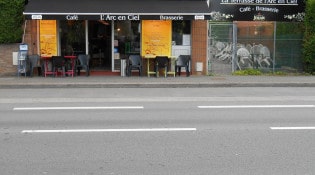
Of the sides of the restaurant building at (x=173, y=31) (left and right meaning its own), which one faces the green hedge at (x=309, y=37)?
left

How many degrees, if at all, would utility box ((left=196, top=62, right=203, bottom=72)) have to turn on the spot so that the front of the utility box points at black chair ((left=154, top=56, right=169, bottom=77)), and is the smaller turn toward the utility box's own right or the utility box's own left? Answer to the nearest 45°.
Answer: approximately 45° to the utility box's own right

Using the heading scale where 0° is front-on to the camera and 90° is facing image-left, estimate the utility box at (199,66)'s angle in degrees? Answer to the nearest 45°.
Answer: approximately 0°

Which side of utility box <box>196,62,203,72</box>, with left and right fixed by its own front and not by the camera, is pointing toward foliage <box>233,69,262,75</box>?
left

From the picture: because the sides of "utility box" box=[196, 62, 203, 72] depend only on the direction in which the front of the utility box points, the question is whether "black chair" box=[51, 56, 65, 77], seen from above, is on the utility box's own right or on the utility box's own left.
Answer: on the utility box's own right
